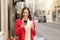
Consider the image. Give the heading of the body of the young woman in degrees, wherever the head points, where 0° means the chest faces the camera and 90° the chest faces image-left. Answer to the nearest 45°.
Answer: approximately 0°

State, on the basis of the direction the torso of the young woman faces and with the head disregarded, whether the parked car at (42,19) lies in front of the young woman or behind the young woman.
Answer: behind
